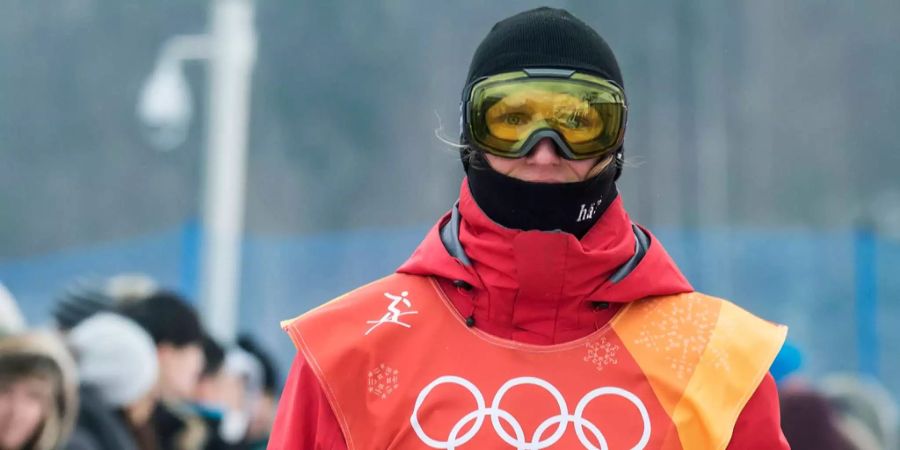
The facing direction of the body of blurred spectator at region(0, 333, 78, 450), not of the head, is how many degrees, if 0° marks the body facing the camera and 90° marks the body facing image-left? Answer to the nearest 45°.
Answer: approximately 45°

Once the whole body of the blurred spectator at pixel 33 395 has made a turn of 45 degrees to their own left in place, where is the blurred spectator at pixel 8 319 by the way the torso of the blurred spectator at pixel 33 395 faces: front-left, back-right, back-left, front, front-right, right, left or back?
back

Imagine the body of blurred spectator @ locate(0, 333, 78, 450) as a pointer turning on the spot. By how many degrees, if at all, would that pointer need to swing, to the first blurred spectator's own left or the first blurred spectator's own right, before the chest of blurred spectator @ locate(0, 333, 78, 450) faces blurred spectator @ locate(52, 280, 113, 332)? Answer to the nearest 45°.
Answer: approximately 135° to the first blurred spectator's own right

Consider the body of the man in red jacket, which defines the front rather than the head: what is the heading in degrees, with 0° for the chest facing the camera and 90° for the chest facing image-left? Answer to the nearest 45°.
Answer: approximately 0°

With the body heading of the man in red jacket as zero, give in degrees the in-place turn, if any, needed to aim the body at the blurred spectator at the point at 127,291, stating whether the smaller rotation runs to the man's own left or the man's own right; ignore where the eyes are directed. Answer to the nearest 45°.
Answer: approximately 135° to the man's own right
